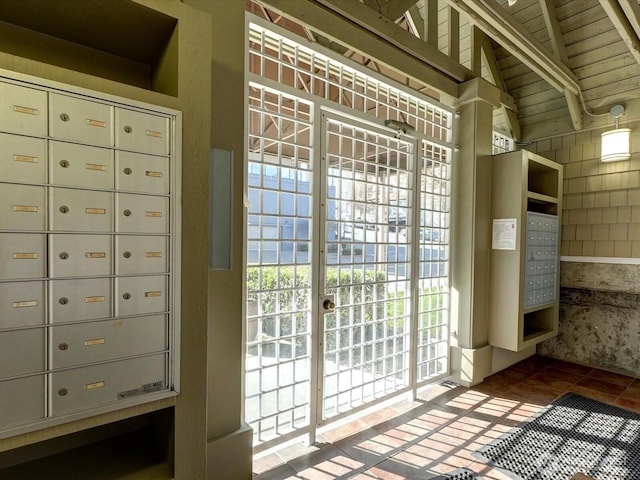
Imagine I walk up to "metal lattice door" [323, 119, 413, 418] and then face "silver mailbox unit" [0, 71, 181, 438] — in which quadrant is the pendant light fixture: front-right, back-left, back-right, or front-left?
back-left

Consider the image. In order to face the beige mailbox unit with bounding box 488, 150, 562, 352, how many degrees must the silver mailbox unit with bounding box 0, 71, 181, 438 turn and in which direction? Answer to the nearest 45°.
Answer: approximately 45° to its left

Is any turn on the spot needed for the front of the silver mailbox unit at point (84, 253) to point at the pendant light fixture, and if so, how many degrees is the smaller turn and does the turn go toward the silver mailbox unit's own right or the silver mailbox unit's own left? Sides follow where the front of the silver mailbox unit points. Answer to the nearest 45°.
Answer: approximately 45° to the silver mailbox unit's own left

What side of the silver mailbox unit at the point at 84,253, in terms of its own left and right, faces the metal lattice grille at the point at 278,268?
left
